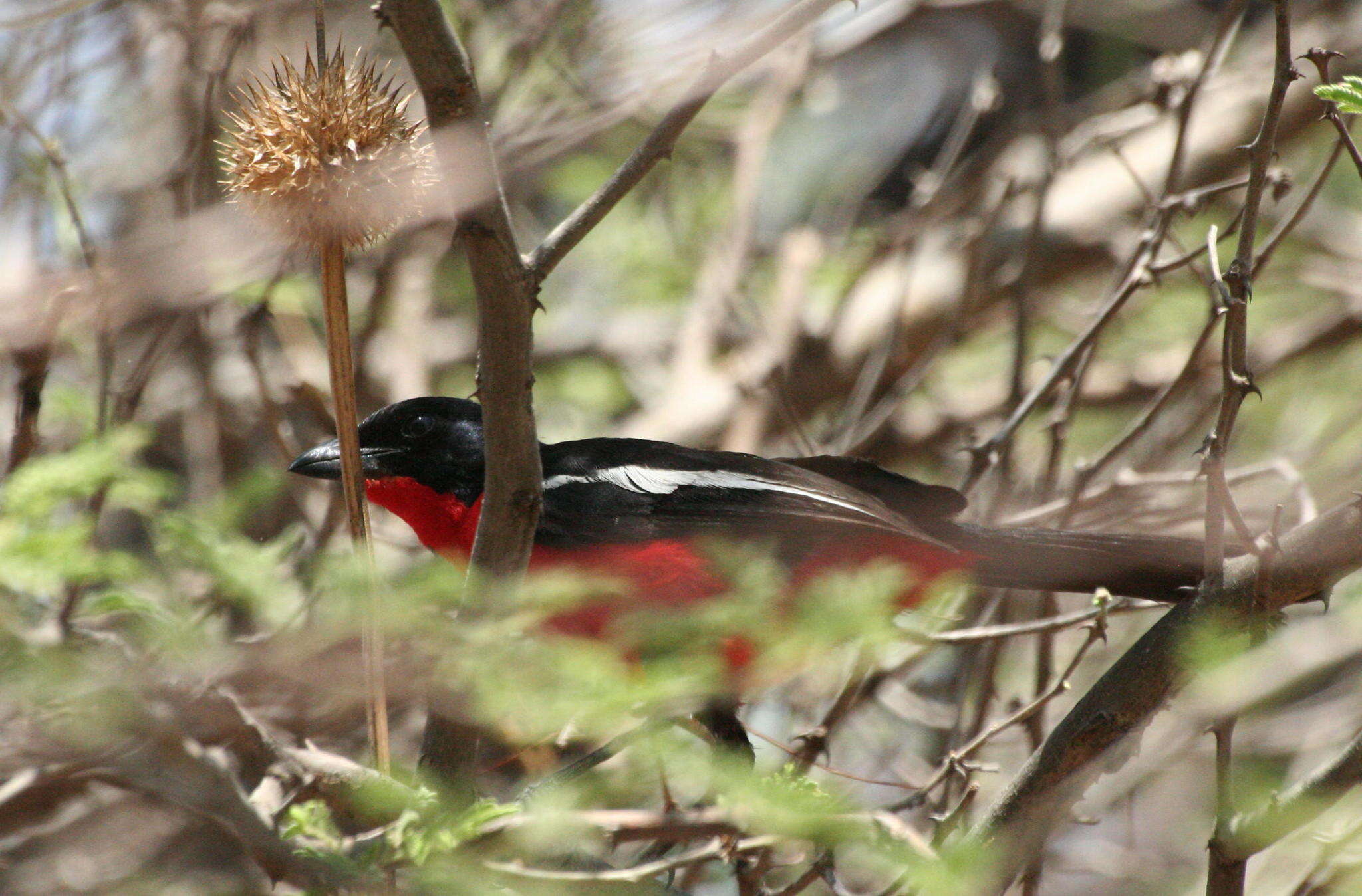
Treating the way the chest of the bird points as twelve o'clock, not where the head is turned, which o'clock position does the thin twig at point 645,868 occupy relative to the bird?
The thin twig is roughly at 9 o'clock from the bird.

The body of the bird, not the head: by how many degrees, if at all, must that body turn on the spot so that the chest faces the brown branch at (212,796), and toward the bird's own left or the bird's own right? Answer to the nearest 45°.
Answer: approximately 90° to the bird's own left

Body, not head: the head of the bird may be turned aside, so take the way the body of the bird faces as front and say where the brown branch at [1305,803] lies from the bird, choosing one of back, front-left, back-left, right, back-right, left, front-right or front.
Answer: back-left

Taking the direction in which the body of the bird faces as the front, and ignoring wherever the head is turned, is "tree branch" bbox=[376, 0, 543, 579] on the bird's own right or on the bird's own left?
on the bird's own left

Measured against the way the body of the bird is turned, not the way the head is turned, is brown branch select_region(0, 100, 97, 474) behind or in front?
in front

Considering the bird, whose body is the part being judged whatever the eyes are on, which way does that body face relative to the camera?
to the viewer's left

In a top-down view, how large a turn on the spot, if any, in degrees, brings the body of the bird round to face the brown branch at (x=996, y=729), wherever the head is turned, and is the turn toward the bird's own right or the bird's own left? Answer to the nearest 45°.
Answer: approximately 135° to the bird's own left
